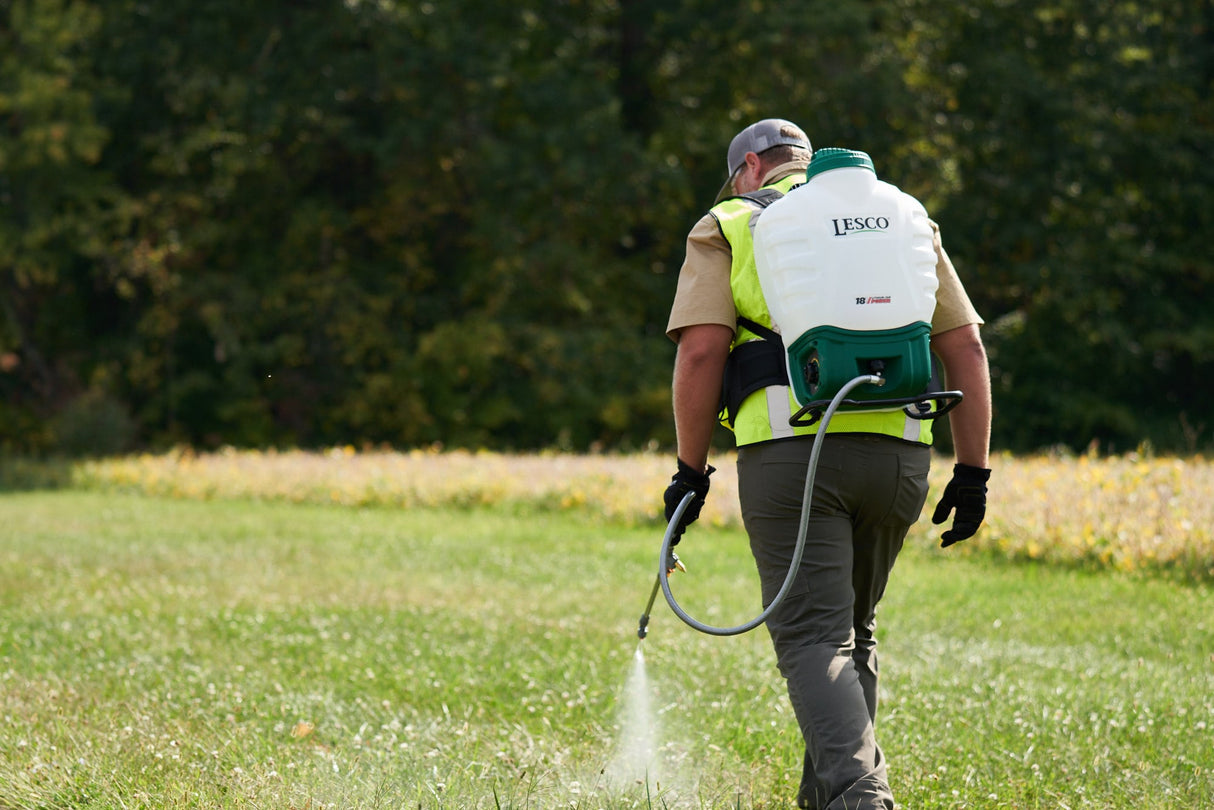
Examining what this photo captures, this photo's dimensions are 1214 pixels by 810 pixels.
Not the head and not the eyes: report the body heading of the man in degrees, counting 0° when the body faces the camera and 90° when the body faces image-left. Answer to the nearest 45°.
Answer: approximately 135°

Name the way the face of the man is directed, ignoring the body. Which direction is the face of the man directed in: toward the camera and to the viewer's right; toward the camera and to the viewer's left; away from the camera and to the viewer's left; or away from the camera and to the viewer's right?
away from the camera and to the viewer's left
